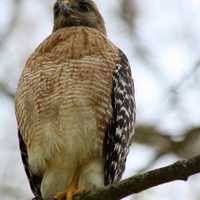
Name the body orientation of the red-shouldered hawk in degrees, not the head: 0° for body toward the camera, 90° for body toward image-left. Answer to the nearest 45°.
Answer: approximately 45°
